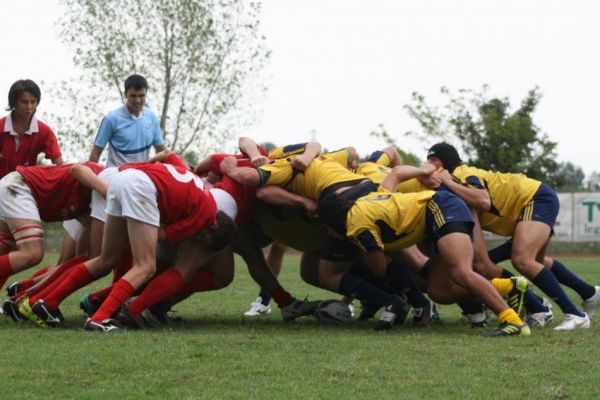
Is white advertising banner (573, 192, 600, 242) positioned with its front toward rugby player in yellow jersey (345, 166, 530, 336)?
yes

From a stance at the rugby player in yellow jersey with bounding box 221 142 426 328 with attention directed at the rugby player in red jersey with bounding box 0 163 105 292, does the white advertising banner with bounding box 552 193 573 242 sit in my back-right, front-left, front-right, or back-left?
back-right

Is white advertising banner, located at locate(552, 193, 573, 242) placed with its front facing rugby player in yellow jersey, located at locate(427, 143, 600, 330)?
yes

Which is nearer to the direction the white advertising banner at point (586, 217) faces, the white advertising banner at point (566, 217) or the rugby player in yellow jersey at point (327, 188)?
the rugby player in yellow jersey

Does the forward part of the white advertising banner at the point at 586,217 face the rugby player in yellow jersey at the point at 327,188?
yes

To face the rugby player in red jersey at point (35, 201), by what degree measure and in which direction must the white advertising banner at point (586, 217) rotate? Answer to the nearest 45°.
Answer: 0° — it already faces them

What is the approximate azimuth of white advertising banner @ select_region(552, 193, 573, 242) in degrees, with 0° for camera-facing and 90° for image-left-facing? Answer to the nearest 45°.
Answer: approximately 0°

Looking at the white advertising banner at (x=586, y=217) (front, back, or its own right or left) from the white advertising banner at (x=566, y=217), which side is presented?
right

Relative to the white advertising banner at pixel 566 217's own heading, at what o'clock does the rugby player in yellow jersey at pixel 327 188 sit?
The rugby player in yellow jersey is roughly at 12 o'clock from the white advertising banner.

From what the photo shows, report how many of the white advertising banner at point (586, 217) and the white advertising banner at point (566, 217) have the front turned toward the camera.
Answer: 2
